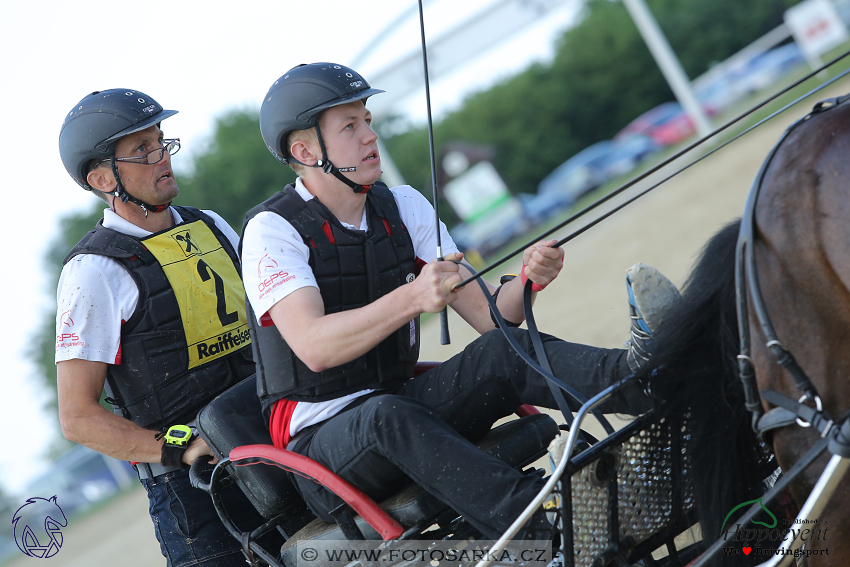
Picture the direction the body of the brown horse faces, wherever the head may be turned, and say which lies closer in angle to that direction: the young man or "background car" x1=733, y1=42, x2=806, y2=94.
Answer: the background car

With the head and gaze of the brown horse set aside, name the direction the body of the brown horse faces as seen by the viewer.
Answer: to the viewer's right

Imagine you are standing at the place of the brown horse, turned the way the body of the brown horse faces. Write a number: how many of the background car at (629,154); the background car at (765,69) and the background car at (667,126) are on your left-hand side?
3

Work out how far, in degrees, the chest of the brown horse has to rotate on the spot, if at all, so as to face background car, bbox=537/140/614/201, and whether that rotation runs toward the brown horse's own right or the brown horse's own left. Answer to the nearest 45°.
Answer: approximately 90° to the brown horse's own left

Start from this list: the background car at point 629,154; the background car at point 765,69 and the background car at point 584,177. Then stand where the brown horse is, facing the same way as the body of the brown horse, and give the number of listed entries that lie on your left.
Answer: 3

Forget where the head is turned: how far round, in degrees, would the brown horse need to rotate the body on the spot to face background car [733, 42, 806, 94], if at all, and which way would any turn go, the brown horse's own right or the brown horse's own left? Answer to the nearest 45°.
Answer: approximately 90° to the brown horse's own left

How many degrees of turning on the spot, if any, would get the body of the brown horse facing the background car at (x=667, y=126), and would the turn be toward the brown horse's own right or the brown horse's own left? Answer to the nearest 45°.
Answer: approximately 90° to the brown horse's own left

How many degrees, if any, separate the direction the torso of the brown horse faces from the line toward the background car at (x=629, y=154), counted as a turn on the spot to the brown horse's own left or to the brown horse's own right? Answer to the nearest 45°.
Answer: approximately 90° to the brown horse's own left
